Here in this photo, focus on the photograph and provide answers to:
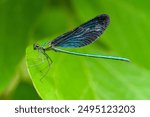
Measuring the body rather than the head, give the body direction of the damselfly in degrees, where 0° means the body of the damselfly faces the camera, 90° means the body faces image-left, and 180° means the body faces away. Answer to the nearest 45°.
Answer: approximately 90°

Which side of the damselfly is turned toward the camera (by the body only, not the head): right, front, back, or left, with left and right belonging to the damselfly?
left
